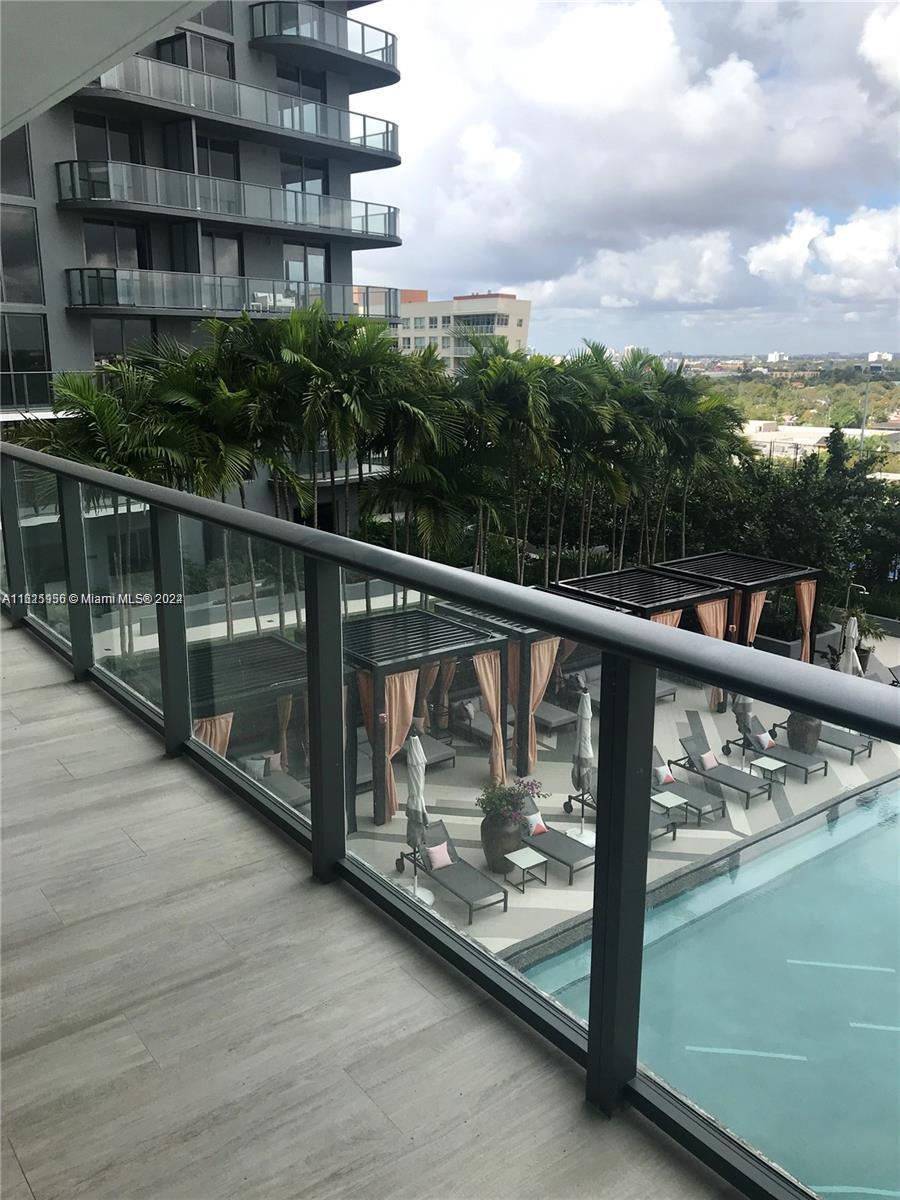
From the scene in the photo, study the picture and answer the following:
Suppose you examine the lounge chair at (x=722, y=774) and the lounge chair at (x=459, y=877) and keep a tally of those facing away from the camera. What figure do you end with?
0

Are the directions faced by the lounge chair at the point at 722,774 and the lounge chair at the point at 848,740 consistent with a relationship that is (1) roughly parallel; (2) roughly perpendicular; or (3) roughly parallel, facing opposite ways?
roughly parallel

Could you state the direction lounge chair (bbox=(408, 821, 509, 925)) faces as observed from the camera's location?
facing the viewer and to the right of the viewer

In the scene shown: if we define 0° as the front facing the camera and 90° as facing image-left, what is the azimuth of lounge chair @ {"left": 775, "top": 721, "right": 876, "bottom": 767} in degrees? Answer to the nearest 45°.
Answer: approximately 315°
